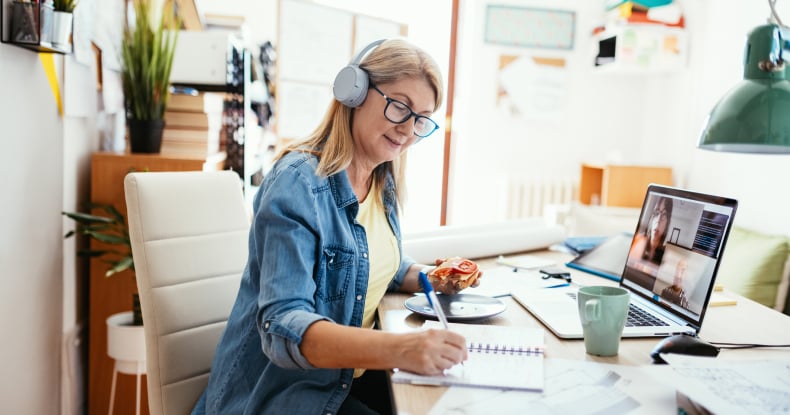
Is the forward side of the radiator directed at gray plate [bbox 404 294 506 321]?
yes

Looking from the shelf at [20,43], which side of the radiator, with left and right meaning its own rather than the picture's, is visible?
front

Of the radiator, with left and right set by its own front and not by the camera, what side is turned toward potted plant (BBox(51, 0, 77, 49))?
front

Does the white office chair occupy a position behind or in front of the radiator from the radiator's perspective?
in front

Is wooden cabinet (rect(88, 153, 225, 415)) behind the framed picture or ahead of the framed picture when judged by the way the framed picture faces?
ahead

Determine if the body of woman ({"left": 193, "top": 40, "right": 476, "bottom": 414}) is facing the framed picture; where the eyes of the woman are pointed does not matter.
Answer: no

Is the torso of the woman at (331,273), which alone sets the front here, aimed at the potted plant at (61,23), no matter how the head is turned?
no

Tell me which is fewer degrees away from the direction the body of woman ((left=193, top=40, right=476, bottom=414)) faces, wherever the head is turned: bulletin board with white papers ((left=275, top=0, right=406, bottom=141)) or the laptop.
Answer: the laptop

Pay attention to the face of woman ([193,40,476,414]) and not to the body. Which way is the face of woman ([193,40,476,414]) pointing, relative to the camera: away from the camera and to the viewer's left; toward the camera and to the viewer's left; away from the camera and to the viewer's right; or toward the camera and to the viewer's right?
toward the camera and to the viewer's right

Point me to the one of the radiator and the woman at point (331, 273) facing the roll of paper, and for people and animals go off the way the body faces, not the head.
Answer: the radiator

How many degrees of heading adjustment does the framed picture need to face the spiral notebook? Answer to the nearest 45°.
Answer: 0° — it already faces it

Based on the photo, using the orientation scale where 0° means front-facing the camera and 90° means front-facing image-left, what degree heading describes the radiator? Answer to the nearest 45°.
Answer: approximately 0°

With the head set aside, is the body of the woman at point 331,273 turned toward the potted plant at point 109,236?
no

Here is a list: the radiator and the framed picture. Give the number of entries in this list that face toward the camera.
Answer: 2
